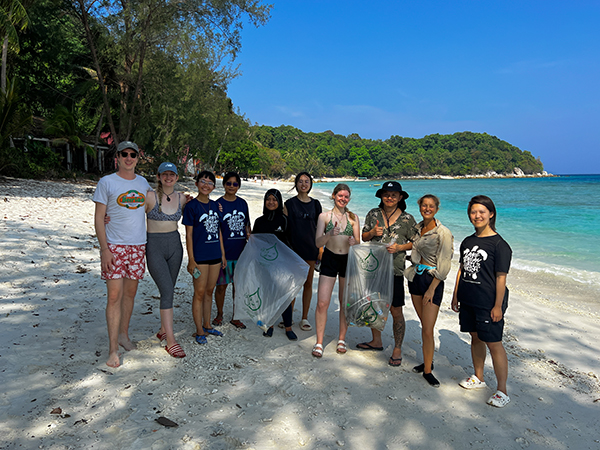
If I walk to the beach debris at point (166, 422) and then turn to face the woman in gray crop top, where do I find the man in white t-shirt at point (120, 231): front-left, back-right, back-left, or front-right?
front-left

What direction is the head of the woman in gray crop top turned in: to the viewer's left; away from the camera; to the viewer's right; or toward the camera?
toward the camera

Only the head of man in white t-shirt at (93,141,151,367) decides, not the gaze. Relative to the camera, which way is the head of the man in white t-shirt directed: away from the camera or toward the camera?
toward the camera

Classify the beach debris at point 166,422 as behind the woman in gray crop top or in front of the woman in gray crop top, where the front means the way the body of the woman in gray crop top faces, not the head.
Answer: in front

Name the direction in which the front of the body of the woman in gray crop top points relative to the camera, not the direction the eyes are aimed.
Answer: toward the camera
